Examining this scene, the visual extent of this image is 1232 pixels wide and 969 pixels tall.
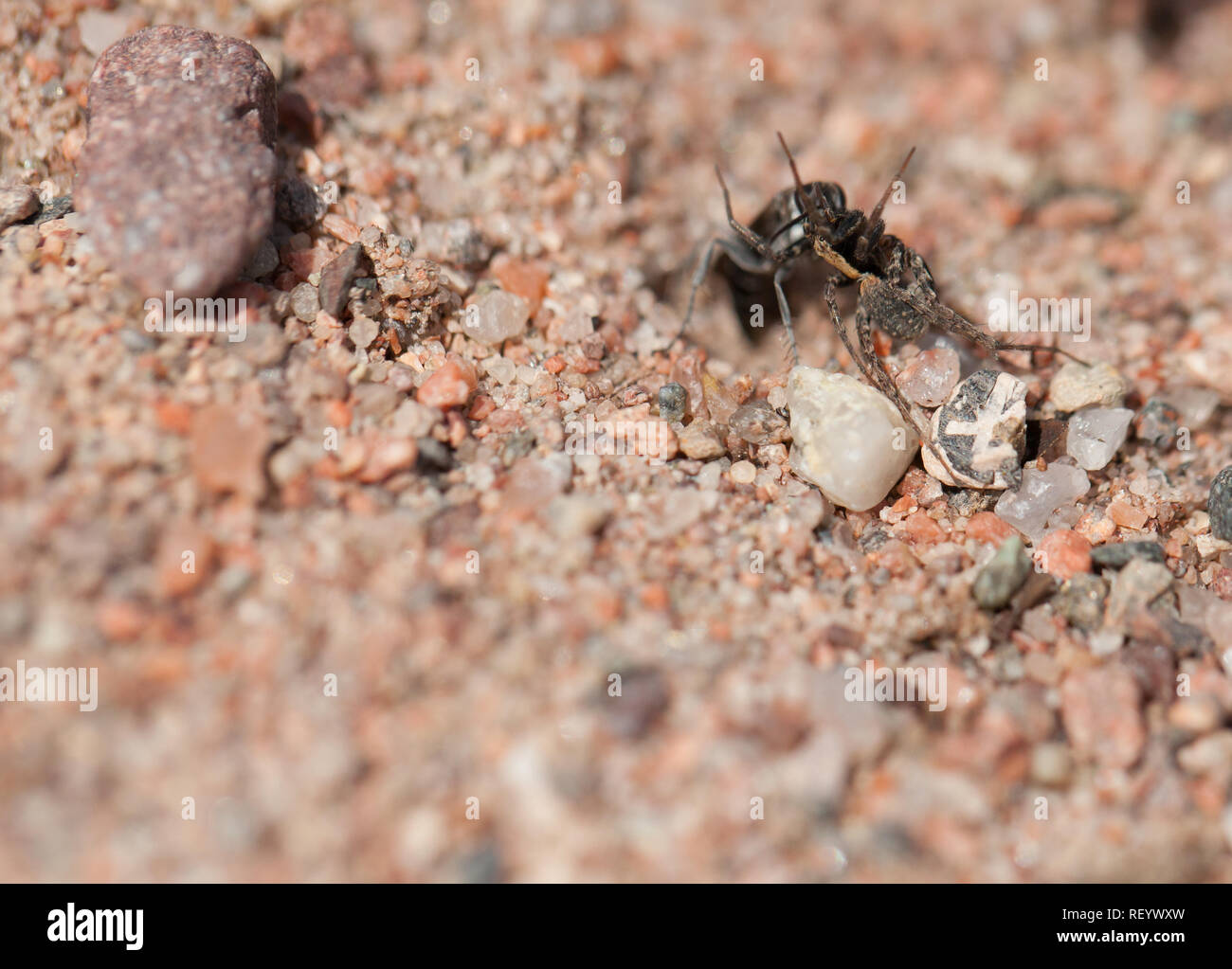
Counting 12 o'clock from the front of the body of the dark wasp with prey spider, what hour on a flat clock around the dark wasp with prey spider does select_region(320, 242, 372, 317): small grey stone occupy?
The small grey stone is roughly at 6 o'clock from the dark wasp with prey spider.
